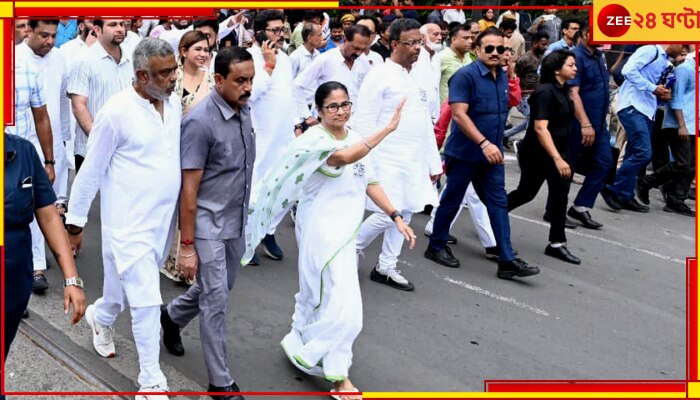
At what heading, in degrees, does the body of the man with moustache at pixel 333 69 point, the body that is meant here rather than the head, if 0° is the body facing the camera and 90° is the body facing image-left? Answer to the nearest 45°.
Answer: approximately 315°

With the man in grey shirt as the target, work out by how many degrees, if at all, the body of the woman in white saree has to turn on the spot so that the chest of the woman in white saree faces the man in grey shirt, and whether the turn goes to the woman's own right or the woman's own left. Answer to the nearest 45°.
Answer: approximately 90° to the woman's own right

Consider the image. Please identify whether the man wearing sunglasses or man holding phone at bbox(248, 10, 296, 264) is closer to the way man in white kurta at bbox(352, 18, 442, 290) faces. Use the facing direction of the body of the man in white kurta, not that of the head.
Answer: the man wearing sunglasses

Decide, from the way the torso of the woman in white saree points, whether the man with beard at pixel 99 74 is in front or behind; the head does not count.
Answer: behind
